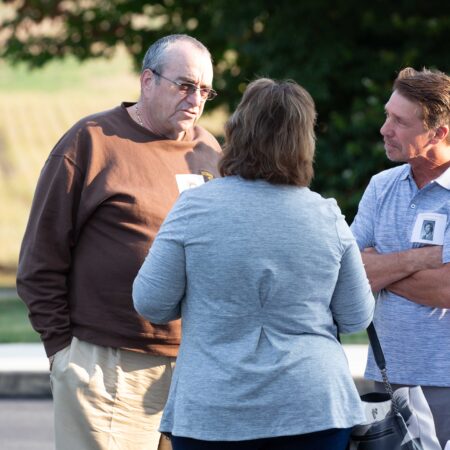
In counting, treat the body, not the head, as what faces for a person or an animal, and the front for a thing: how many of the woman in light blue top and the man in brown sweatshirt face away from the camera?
1

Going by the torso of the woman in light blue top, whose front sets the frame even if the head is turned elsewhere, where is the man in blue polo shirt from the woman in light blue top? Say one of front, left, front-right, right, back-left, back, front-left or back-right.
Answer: front-right

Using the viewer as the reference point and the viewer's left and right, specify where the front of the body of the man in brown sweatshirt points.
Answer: facing the viewer and to the right of the viewer

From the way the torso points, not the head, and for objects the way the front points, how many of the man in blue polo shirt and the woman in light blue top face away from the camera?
1

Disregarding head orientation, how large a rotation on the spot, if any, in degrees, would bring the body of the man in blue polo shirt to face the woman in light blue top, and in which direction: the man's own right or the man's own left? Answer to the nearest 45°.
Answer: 0° — they already face them

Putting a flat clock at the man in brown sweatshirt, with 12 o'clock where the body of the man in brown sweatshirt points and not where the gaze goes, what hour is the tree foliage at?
The tree foliage is roughly at 8 o'clock from the man in brown sweatshirt.

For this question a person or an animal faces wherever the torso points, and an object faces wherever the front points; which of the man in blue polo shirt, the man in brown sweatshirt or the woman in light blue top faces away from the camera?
the woman in light blue top

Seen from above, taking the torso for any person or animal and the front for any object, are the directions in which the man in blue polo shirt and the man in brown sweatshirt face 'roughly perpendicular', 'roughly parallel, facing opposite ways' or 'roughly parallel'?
roughly perpendicular

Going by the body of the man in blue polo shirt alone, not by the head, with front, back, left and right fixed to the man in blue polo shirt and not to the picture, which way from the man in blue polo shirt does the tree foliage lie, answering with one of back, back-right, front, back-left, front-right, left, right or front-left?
back-right

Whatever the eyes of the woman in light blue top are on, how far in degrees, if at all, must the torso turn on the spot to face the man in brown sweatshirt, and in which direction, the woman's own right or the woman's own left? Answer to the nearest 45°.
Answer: approximately 45° to the woman's own left

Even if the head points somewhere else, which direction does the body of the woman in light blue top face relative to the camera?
away from the camera

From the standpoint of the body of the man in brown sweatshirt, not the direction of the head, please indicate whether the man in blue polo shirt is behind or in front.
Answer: in front

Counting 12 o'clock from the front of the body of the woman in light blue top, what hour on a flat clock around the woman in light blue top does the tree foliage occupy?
The tree foliage is roughly at 12 o'clock from the woman in light blue top.

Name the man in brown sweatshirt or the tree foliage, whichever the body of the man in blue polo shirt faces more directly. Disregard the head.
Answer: the man in brown sweatshirt

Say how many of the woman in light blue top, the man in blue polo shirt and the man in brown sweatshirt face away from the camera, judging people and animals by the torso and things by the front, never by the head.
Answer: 1

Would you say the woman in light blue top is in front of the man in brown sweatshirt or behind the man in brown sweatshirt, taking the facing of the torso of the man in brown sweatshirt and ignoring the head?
in front

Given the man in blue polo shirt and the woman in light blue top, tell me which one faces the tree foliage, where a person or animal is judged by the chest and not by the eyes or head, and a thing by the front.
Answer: the woman in light blue top

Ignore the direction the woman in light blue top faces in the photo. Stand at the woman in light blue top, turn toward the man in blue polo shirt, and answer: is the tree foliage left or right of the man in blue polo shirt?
left

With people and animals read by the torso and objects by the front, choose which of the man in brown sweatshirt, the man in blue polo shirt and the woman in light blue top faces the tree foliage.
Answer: the woman in light blue top
